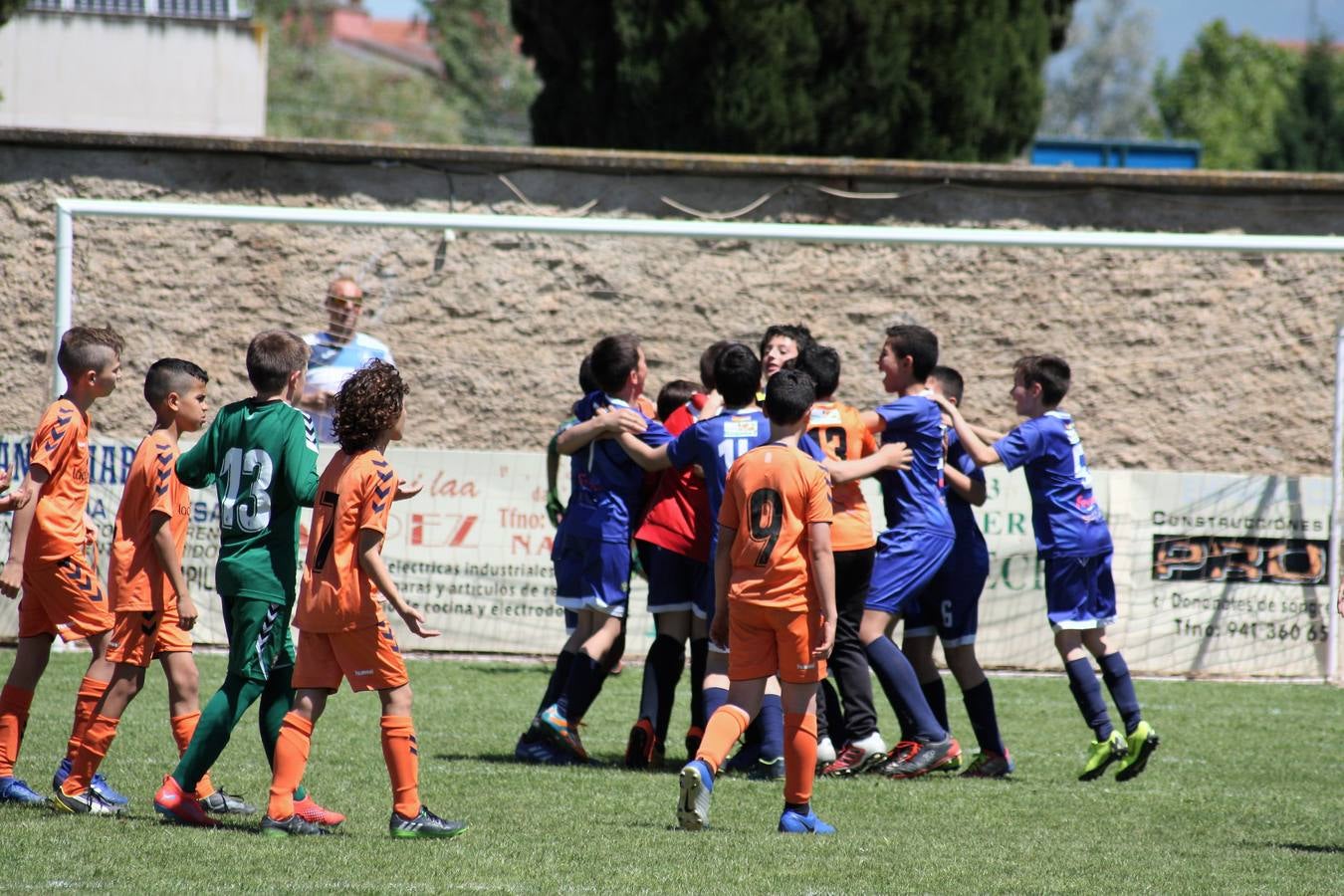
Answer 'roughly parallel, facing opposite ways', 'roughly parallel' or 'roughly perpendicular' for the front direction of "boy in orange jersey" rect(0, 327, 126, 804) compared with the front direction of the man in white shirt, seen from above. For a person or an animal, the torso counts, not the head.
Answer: roughly perpendicular

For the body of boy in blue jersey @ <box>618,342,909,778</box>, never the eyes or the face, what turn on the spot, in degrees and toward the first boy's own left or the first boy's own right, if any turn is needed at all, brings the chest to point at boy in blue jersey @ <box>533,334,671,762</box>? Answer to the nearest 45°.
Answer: approximately 45° to the first boy's own left

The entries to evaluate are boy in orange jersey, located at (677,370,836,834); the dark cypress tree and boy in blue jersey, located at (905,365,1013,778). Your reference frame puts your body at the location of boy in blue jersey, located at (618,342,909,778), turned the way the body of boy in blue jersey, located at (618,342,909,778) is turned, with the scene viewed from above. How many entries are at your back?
1

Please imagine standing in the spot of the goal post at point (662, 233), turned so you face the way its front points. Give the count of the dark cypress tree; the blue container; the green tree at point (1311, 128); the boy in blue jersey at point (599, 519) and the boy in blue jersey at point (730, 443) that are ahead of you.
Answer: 2

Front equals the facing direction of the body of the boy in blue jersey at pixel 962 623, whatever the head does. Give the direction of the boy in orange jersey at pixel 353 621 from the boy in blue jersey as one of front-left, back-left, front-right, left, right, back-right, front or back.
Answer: front-left

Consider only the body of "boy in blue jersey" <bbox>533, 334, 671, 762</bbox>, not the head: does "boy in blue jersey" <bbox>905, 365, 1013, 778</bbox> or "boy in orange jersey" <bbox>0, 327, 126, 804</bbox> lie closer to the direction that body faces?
the boy in blue jersey

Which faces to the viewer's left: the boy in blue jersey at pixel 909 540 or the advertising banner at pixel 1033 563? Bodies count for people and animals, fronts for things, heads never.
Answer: the boy in blue jersey

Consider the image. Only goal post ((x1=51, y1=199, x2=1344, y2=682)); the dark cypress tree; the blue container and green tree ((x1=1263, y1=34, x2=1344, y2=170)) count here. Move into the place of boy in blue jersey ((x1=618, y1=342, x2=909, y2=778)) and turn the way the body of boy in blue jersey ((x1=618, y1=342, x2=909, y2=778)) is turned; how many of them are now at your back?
0

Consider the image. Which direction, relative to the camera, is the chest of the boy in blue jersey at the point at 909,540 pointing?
to the viewer's left

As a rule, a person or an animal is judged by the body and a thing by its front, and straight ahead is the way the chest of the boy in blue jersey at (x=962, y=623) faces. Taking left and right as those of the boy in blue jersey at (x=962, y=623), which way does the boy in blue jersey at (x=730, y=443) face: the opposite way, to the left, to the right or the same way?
to the right

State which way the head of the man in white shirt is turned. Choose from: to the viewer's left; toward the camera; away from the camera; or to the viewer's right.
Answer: toward the camera

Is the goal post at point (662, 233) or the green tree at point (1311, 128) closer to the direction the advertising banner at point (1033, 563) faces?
the goal post

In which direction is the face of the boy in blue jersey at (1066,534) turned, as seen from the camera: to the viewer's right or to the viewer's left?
to the viewer's left

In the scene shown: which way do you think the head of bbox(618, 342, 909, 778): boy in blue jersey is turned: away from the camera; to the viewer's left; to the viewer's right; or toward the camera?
away from the camera

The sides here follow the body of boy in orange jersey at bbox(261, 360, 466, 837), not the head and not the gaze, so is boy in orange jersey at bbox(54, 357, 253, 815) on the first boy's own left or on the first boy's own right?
on the first boy's own left

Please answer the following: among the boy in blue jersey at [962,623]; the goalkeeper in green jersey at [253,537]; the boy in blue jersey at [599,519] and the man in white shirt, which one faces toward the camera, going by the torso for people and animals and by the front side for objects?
the man in white shirt

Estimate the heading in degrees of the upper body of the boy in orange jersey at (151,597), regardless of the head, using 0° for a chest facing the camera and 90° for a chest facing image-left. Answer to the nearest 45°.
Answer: approximately 270°

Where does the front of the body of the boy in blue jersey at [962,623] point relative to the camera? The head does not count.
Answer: to the viewer's left

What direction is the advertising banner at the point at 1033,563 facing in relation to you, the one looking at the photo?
facing the viewer

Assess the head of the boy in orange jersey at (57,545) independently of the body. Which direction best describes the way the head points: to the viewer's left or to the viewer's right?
to the viewer's right
